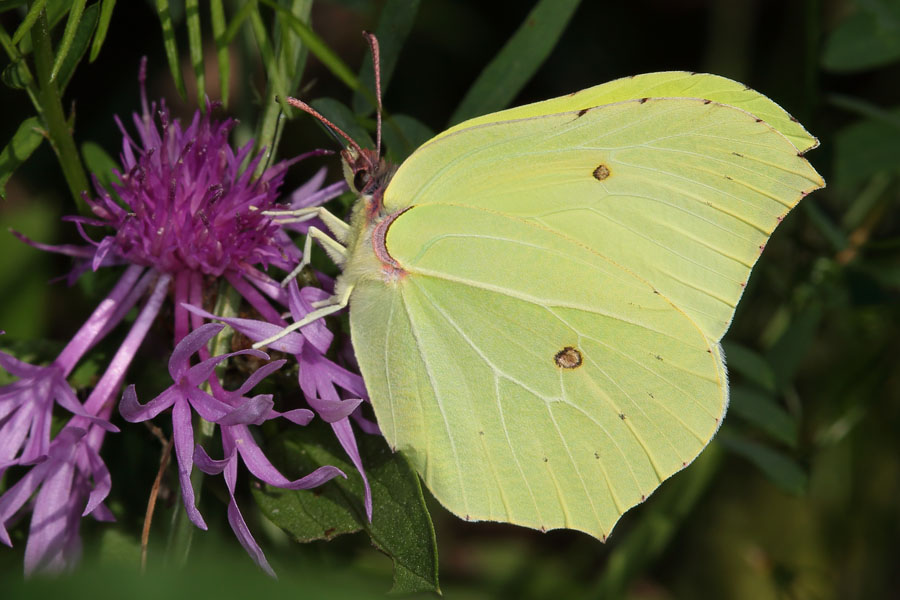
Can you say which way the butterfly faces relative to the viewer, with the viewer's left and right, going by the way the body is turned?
facing to the left of the viewer

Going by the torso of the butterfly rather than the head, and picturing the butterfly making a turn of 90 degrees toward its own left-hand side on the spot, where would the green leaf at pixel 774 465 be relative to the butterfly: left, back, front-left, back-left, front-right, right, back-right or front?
back-left
